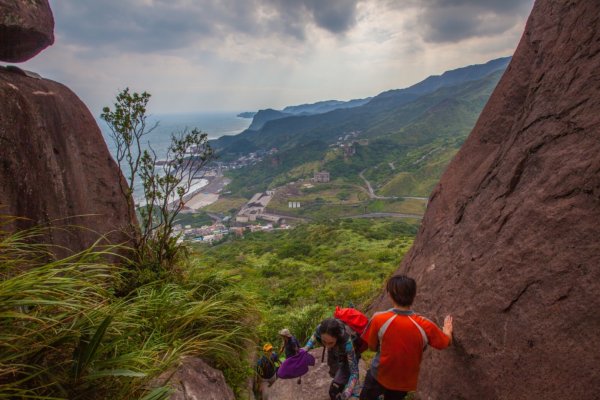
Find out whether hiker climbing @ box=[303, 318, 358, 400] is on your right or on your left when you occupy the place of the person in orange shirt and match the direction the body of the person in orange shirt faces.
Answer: on your left

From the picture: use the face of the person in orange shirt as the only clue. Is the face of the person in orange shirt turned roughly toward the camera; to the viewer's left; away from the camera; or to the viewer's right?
away from the camera

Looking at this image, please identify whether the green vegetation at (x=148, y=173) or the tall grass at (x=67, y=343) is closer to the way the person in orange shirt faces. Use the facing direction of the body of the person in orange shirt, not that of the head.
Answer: the green vegetation

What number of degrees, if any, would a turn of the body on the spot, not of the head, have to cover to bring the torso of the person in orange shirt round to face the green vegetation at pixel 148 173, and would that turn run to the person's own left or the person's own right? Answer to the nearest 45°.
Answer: approximately 45° to the person's own left

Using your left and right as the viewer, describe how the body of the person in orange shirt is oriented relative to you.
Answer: facing away from the viewer

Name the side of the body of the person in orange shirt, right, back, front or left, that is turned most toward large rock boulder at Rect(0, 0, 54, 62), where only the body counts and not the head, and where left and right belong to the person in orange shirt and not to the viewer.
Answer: left

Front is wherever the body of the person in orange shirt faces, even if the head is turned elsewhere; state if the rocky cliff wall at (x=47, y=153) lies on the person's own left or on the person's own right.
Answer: on the person's own left

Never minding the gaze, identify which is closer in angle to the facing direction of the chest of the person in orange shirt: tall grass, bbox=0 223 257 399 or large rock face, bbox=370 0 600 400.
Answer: the large rock face

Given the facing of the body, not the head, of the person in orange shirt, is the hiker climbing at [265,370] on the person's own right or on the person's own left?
on the person's own left

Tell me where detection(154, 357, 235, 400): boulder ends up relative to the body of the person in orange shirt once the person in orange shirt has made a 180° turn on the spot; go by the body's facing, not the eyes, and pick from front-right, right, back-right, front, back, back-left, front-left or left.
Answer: right
